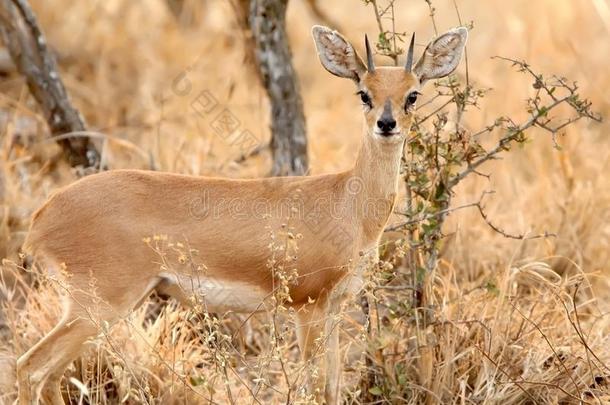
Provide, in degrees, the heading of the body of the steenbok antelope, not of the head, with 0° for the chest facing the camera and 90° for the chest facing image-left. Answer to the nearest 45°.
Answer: approximately 270°

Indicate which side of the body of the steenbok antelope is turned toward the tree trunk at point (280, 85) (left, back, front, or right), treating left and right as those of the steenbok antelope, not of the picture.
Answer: left
